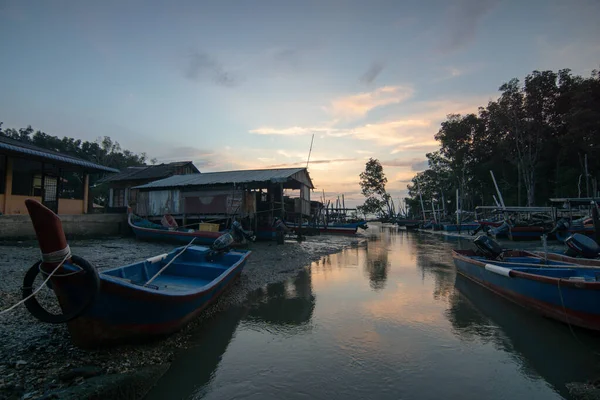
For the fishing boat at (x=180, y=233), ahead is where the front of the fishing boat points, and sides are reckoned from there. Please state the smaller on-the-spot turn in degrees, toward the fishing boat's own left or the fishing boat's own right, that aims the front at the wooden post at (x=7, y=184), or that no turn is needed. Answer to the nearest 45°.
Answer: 0° — it already faces it

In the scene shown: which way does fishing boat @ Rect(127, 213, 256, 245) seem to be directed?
to the viewer's left

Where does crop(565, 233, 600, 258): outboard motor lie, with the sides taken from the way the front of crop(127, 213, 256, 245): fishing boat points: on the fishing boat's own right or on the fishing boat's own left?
on the fishing boat's own left

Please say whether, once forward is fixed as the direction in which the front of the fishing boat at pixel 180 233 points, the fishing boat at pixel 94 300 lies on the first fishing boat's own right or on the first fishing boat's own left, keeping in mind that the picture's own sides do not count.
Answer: on the first fishing boat's own left

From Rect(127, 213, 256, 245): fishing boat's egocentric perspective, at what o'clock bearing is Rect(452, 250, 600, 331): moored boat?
The moored boat is roughly at 8 o'clock from the fishing boat.
